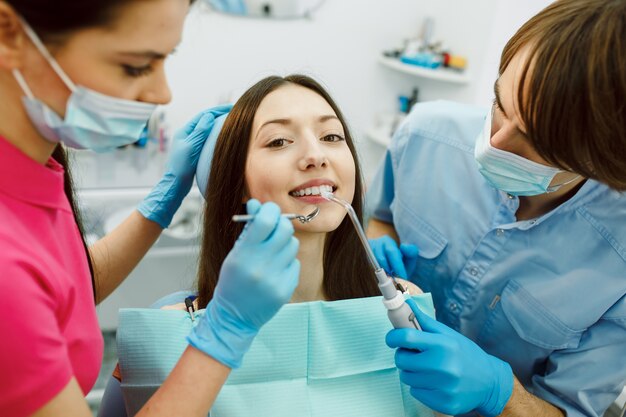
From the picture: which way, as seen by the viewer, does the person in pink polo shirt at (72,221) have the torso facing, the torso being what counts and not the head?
to the viewer's right

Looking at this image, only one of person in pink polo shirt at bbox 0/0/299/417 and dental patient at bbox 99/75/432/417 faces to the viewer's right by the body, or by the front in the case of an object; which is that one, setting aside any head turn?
the person in pink polo shirt

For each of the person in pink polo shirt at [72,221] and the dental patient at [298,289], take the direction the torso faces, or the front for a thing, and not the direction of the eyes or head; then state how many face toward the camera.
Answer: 1

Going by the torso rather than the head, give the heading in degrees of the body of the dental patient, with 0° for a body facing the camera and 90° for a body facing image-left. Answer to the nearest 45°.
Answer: approximately 0°

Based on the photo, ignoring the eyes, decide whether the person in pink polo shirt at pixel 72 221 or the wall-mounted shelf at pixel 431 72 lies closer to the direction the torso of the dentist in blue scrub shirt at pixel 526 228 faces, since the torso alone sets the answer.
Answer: the person in pink polo shirt

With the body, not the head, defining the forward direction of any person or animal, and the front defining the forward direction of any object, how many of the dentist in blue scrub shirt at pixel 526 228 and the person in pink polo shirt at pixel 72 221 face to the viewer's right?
1

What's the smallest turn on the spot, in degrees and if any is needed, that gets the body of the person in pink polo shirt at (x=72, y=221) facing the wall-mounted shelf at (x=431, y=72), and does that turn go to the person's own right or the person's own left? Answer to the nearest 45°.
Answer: approximately 45° to the person's own left

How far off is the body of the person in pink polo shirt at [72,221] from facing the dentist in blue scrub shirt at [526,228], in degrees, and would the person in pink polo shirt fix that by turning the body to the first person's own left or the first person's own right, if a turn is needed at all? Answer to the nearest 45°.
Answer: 0° — they already face them

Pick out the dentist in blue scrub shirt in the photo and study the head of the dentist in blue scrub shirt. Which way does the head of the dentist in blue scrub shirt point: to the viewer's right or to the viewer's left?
to the viewer's left

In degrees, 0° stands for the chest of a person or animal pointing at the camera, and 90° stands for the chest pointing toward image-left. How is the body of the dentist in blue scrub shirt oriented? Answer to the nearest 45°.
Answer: approximately 45°

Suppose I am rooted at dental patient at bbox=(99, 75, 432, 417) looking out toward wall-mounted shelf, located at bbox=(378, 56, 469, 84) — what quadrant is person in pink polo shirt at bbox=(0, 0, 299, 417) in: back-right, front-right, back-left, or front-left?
back-left

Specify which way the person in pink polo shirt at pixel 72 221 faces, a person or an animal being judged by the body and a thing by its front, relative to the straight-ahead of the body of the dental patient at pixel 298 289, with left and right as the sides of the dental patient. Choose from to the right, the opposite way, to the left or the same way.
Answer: to the left

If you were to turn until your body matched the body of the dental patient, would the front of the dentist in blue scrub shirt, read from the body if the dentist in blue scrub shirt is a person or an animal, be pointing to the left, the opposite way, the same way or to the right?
to the right
